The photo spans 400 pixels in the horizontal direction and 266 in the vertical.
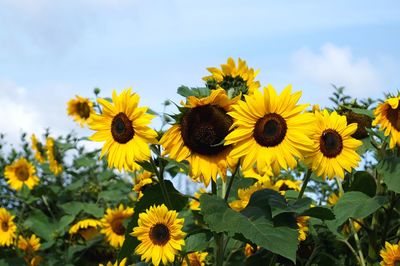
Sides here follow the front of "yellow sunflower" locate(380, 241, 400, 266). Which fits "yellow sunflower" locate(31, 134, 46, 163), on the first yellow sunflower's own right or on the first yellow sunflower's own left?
on the first yellow sunflower's own right

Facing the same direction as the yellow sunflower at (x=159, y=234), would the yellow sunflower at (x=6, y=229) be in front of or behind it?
behind

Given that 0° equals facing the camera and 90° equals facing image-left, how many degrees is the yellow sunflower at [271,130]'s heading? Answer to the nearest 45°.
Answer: approximately 0°

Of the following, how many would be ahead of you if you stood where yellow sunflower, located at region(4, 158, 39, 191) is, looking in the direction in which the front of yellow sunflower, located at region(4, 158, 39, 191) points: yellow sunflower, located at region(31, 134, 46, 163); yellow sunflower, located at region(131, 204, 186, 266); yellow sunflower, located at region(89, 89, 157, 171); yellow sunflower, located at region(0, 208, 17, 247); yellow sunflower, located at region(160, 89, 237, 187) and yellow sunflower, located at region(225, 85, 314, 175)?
5

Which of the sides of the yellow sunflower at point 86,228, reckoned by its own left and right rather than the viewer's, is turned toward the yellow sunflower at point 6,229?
right
